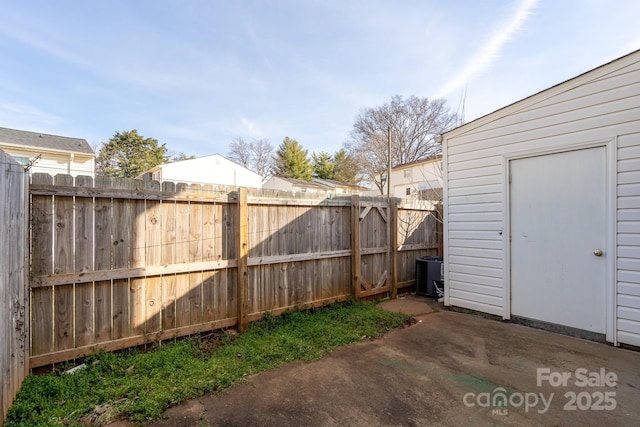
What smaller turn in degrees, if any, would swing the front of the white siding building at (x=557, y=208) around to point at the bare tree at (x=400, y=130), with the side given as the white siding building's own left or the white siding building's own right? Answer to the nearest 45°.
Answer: approximately 90° to the white siding building's own right

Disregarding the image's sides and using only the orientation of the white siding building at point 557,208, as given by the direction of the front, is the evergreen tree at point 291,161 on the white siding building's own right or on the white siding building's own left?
on the white siding building's own right

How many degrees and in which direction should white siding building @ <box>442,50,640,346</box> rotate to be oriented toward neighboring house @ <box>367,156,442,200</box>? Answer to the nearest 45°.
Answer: approximately 90° to its right

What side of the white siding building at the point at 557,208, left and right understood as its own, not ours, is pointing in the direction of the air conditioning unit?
right

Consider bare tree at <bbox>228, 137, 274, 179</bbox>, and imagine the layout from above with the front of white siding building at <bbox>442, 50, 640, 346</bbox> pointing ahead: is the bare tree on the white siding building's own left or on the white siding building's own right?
on the white siding building's own right

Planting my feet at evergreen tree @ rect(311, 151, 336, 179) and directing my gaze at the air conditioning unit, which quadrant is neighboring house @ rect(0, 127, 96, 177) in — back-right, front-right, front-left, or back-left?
front-right

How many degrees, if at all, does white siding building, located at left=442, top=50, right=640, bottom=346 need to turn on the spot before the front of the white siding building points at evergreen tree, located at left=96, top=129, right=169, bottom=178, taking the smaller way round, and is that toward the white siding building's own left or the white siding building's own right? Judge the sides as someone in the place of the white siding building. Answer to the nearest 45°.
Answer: approximately 45° to the white siding building's own right

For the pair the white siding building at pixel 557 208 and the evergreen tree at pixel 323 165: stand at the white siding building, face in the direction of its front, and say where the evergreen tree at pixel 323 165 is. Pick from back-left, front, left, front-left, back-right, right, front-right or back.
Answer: right

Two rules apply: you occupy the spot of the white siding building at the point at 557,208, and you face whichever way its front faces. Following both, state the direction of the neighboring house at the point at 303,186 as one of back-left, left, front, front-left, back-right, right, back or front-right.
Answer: right

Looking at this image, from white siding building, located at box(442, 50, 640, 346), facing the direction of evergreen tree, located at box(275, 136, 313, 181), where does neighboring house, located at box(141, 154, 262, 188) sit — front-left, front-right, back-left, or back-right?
front-left

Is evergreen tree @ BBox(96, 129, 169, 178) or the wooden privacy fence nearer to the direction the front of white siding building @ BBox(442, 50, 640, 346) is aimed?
the wooden privacy fence

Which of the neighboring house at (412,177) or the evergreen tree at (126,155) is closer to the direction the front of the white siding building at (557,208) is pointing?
the evergreen tree

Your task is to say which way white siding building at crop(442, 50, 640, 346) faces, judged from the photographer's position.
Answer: facing the viewer and to the left of the viewer
